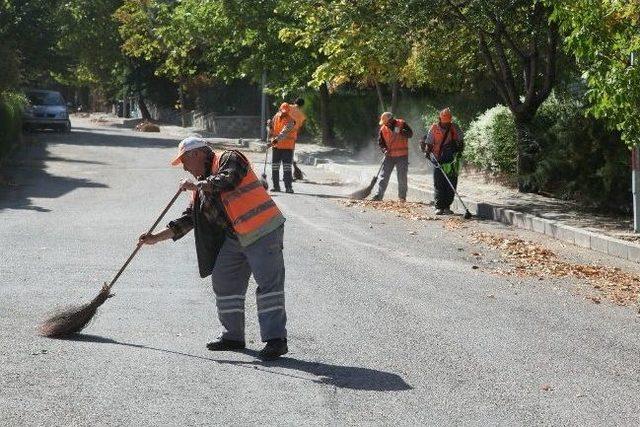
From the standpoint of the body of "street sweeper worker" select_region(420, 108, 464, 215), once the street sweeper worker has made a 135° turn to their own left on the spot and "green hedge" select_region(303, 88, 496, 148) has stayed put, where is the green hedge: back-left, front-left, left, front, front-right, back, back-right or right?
front-left

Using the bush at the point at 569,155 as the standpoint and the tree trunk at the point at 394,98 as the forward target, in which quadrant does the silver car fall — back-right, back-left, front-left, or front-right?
front-left

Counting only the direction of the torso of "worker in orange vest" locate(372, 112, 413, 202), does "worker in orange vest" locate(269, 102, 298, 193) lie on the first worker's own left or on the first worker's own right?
on the first worker's own right

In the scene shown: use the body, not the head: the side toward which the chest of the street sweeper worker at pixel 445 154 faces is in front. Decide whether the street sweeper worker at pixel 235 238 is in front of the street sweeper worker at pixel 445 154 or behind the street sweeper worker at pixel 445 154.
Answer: in front

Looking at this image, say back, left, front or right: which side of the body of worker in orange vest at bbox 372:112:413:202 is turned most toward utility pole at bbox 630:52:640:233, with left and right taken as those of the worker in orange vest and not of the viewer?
left

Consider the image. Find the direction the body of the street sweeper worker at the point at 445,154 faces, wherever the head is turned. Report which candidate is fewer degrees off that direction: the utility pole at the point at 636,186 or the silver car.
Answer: the utility pole

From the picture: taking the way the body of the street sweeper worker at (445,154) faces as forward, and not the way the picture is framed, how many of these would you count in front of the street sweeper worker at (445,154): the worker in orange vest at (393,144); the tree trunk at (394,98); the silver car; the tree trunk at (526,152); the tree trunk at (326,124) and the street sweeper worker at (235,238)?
1

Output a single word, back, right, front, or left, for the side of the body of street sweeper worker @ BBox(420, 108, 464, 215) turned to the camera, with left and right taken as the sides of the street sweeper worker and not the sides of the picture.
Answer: front

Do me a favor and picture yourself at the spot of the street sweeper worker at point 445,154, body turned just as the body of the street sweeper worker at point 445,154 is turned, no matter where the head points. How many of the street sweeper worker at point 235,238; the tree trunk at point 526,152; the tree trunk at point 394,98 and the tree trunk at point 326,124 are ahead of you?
1

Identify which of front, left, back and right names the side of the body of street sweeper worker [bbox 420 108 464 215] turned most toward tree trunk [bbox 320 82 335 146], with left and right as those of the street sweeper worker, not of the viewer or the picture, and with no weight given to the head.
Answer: back

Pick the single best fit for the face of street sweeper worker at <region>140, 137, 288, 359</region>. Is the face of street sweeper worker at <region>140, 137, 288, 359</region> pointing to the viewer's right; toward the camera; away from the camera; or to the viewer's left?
to the viewer's left

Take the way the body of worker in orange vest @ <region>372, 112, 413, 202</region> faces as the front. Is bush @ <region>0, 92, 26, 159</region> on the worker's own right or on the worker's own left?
on the worker's own right

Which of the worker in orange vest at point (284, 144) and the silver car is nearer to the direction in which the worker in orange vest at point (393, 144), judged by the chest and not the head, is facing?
the worker in orange vest

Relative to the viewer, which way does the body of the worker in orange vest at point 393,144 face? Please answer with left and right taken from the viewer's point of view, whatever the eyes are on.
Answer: facing the viewer and to the left of the viewer

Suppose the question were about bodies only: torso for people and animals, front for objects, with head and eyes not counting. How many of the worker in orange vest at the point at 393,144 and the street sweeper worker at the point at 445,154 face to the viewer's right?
0

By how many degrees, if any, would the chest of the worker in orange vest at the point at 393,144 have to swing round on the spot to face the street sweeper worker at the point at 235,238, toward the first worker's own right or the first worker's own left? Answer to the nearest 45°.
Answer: approximately 45° to the first worker's own left
